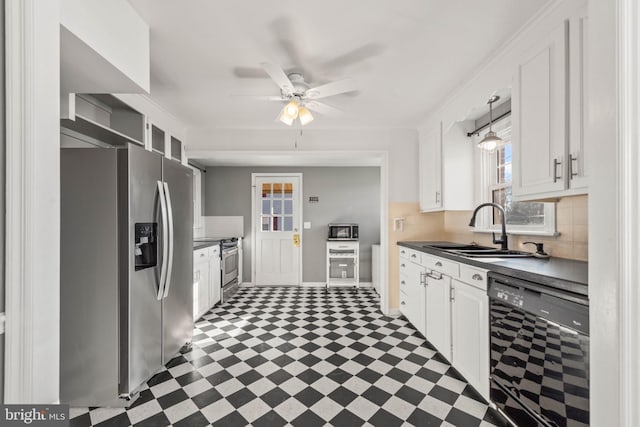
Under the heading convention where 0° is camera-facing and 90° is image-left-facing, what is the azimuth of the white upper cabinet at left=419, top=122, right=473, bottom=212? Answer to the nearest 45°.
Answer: approximately 45°

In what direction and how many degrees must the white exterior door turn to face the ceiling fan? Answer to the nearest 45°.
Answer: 0° — it already faces it

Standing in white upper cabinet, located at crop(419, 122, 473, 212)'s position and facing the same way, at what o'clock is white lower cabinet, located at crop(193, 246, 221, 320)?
The white lower cabinet is roughly at 1 o'clock from the white upper cabinet.

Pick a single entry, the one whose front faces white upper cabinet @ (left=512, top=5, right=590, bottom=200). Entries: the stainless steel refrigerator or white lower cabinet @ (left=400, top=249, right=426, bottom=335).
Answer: the stainless steel refrigerator

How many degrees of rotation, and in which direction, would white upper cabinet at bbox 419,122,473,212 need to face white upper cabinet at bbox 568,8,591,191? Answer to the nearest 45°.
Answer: approximately 45° to its left

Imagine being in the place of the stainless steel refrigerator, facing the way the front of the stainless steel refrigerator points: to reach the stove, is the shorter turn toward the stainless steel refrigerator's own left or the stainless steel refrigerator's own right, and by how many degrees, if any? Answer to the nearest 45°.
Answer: approximately 90° to the stainless steel refrigerator's own left

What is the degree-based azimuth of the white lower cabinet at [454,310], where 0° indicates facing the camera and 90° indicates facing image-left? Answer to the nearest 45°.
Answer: approximately 45°

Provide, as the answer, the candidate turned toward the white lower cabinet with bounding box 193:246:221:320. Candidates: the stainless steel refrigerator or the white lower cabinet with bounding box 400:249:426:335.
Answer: the white lower cabinet with bounding box 400:249:426:335

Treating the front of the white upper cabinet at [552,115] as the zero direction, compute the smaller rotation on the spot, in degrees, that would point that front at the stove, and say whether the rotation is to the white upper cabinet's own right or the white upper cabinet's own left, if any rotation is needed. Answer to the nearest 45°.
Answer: approximately 45° to the white upper cabinet's own right

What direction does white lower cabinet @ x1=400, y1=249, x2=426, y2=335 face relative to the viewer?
to the viewer's left

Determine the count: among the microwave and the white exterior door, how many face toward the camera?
2

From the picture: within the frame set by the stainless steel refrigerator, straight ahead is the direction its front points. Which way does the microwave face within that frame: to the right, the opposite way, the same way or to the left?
to the right

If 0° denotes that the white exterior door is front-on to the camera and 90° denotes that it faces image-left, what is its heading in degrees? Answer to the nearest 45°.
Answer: approximately 0°

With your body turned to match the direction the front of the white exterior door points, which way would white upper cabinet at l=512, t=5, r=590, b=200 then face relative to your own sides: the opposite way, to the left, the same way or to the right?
to the right

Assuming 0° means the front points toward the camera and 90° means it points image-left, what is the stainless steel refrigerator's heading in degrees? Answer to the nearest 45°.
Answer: approximately 315°
